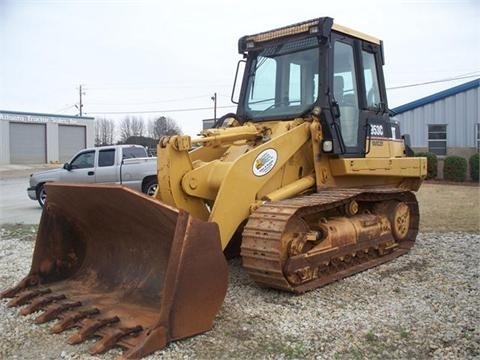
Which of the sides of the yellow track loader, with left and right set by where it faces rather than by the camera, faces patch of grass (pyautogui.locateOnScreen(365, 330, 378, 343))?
left

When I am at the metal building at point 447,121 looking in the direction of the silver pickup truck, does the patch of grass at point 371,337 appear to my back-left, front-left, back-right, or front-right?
front-left

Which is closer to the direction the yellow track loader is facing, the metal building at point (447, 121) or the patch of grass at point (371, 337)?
the patch of grass

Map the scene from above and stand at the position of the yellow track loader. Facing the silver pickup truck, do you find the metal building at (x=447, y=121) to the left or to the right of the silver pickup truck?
right

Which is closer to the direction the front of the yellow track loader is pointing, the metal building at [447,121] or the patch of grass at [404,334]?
the patch of grass

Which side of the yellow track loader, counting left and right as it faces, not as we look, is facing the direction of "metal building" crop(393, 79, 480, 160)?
back

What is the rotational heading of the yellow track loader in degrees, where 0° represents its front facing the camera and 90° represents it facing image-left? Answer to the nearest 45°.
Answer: approximately 45°

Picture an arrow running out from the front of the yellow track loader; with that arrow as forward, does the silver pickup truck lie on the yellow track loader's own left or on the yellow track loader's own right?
on the yellow track loader's own right
